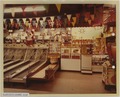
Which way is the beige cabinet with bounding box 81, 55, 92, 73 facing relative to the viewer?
toward the camera
